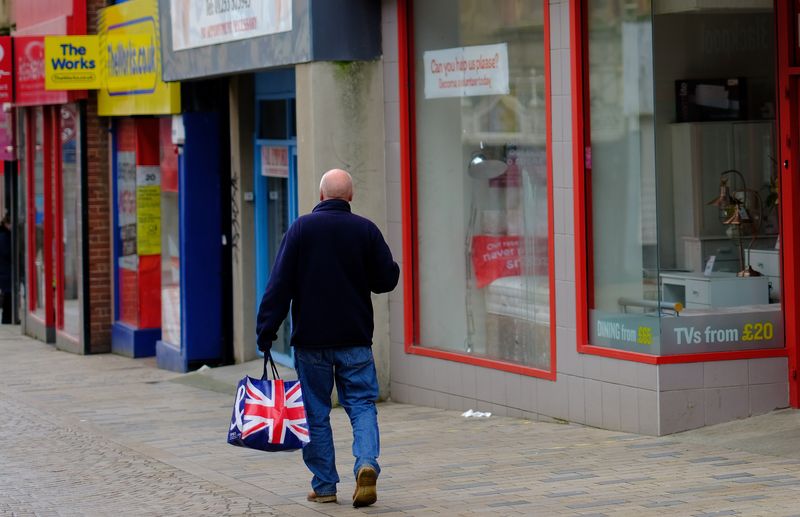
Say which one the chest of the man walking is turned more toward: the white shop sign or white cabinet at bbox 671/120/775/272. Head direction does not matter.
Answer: the white shop sign

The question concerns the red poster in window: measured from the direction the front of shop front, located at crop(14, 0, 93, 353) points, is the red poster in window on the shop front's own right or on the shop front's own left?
on the shop front's own left

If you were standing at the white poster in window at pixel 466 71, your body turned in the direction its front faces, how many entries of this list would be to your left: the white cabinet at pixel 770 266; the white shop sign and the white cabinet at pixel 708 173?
2

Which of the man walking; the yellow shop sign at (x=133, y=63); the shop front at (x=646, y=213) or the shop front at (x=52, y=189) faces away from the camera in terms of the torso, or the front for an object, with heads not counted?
the man walking

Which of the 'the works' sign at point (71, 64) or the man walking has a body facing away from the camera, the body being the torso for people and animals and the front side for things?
the man walking

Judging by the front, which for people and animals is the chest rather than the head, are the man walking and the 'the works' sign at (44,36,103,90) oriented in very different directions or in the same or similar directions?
very different directions

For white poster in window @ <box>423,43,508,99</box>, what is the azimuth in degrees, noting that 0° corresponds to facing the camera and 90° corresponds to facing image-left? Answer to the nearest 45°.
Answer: approximately 45°

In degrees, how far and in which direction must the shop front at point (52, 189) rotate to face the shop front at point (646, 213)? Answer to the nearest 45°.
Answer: approximately 45° to its left

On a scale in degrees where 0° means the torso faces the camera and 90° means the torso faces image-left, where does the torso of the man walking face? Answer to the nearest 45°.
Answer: approximately 180°

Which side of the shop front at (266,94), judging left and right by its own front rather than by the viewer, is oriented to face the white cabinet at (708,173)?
left

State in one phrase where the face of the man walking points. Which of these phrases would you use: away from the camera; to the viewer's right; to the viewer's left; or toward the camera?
away from the camera

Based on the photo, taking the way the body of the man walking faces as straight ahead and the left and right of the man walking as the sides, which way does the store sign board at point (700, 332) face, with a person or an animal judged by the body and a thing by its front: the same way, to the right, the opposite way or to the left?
the opposite way

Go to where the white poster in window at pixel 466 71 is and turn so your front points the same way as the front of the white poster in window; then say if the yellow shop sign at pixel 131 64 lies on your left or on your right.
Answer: on your right
